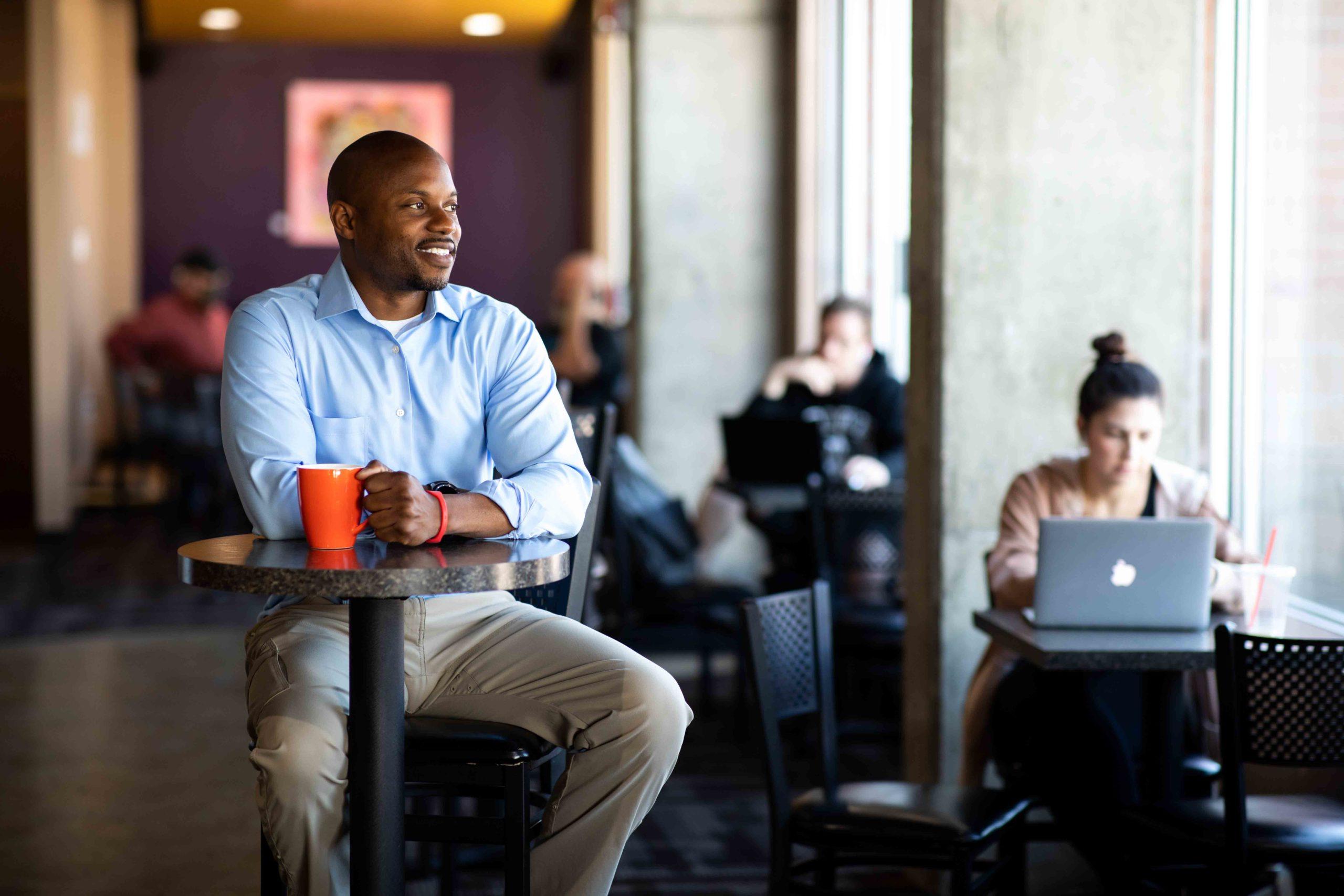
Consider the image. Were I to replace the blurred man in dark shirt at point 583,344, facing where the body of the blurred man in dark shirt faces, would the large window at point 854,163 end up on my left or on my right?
on my left

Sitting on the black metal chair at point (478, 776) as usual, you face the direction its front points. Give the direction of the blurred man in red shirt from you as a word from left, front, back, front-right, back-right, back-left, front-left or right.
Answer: back-right

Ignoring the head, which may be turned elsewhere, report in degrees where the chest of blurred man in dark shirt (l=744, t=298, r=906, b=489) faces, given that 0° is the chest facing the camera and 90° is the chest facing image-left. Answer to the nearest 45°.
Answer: approximately 45°

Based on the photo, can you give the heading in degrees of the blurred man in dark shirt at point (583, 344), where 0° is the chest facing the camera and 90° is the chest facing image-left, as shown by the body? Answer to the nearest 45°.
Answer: approximately 45°

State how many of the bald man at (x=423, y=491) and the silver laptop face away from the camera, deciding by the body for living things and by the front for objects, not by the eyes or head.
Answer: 1

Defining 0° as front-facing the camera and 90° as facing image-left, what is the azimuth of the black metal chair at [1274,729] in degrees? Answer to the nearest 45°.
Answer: approximately 135°

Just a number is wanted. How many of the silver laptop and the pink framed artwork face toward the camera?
1

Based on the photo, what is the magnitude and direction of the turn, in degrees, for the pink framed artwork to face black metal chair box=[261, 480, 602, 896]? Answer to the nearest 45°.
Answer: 0° — it already faces it

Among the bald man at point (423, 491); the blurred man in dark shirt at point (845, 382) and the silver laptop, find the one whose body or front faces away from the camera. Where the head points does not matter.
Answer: the silver laptop

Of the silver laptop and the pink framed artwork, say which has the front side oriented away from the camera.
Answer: the silver laptop

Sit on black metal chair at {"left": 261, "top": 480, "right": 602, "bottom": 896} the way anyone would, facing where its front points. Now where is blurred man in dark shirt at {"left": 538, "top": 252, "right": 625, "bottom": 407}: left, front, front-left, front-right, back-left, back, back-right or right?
back-right
